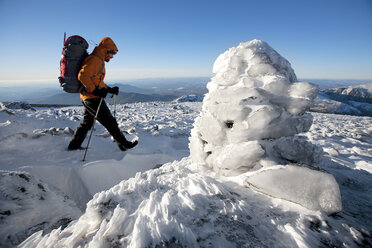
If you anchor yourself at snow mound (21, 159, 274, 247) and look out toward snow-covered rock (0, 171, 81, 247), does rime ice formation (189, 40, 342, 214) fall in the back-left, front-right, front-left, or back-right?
back-right

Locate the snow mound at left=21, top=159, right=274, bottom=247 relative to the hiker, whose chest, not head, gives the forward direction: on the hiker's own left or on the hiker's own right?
on the hiker's own right

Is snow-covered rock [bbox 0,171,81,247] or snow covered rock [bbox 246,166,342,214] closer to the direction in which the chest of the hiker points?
the snow covered rock

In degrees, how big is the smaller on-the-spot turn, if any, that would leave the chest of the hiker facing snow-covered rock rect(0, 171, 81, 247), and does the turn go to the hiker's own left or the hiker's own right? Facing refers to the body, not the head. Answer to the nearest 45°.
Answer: approximately 90° to the hiker's own right

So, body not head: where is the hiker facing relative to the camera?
to the viewer's right
